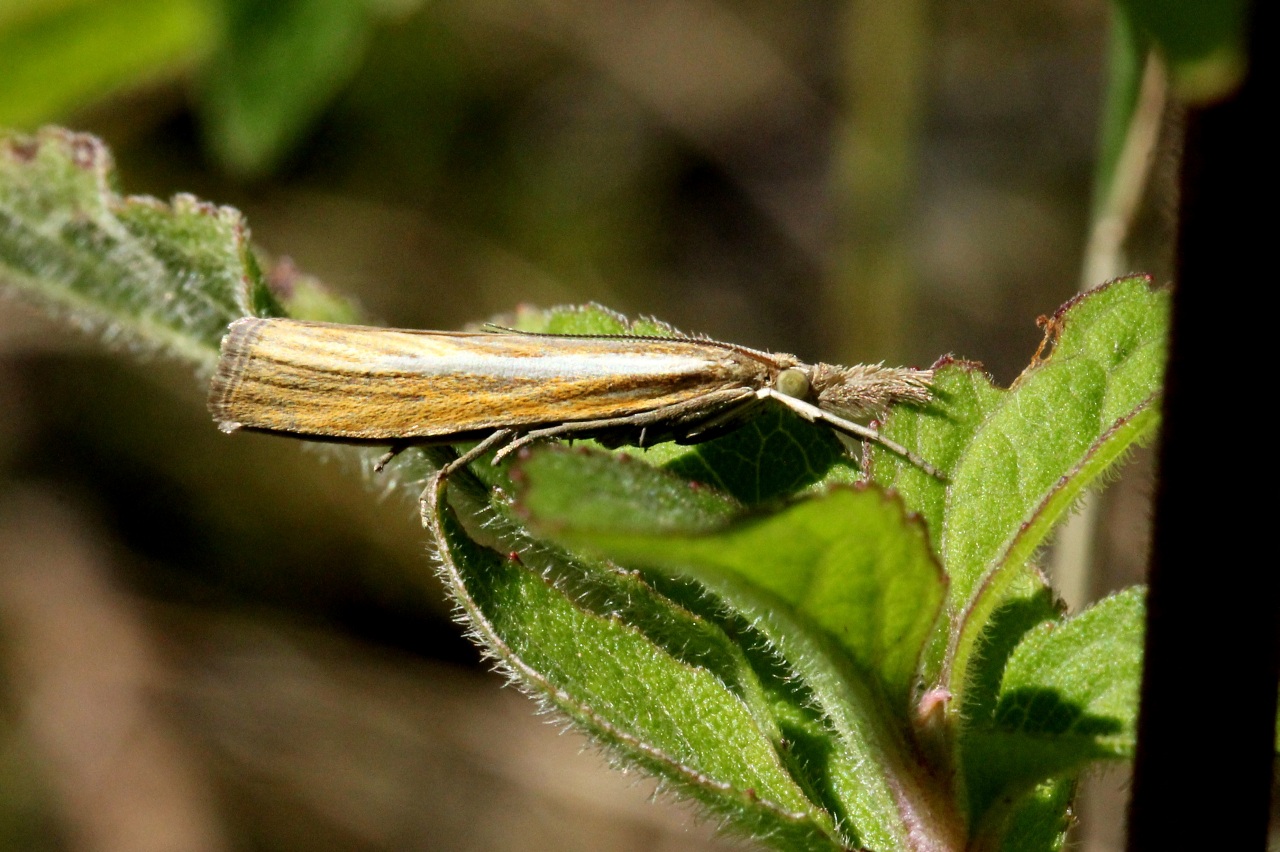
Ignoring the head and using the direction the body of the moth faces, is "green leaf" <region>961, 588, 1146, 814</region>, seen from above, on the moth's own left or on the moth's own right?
on the moth's own right

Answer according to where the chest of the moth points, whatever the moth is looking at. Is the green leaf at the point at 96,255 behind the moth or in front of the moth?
behind

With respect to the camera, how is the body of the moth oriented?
to the viewer's right
